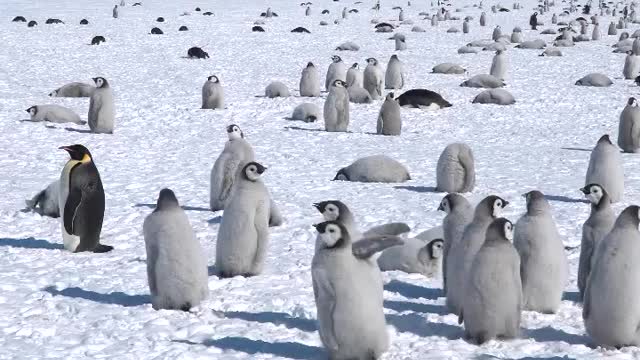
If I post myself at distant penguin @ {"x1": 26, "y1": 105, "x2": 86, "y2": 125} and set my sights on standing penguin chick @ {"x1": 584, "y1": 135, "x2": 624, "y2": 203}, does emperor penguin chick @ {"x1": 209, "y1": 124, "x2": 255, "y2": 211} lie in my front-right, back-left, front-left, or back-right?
front-right

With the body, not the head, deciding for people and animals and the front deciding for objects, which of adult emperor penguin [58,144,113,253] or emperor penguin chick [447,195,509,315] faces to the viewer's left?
the adult emperor penguin

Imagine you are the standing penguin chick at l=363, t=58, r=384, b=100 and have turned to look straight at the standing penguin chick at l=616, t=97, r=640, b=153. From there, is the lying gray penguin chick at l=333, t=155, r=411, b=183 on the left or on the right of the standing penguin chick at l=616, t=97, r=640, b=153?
right

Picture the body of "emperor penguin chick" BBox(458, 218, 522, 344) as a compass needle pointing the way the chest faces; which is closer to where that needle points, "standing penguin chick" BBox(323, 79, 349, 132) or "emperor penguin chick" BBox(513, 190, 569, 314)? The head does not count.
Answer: the emperor penguin chick

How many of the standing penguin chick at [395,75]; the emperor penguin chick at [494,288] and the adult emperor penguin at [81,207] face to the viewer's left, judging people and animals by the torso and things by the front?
1

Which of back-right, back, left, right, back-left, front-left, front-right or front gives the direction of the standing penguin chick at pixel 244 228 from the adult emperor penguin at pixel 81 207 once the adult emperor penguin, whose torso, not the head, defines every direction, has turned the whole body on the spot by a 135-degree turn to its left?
front

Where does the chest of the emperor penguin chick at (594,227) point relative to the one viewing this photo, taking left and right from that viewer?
facing to the left of the viewer

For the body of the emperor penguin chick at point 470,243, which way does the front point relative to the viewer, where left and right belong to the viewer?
facing to the right of the viewer
